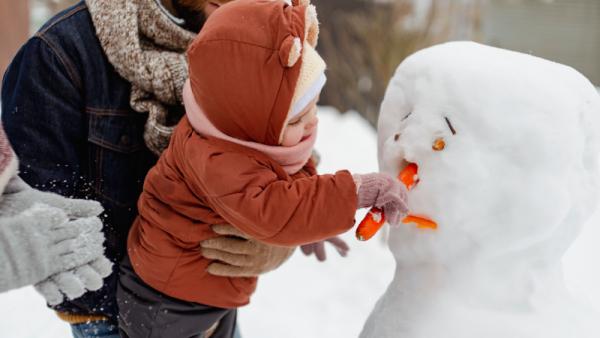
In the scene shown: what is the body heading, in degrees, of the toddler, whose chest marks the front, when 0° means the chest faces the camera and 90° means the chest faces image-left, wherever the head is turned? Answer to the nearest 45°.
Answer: approximately 270°

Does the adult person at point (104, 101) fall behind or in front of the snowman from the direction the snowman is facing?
in front

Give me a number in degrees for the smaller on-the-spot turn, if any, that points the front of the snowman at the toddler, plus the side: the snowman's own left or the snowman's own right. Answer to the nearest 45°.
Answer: approximately 45° to the snowman's own right

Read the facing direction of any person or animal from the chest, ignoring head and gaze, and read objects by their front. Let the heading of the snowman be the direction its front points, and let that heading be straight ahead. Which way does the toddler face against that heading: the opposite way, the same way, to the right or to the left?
the opposite way

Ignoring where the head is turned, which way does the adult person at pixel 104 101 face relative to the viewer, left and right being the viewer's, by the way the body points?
facing the viewer and to the right of the viewer

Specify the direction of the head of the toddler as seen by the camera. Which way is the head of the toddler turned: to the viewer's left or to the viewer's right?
to the viewer's right

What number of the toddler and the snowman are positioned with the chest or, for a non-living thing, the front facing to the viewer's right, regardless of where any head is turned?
1

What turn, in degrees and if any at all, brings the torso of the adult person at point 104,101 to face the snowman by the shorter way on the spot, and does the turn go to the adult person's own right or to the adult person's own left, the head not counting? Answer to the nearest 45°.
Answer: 0° — they already face it

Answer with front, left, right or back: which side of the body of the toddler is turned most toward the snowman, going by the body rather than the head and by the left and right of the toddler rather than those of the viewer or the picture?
front
